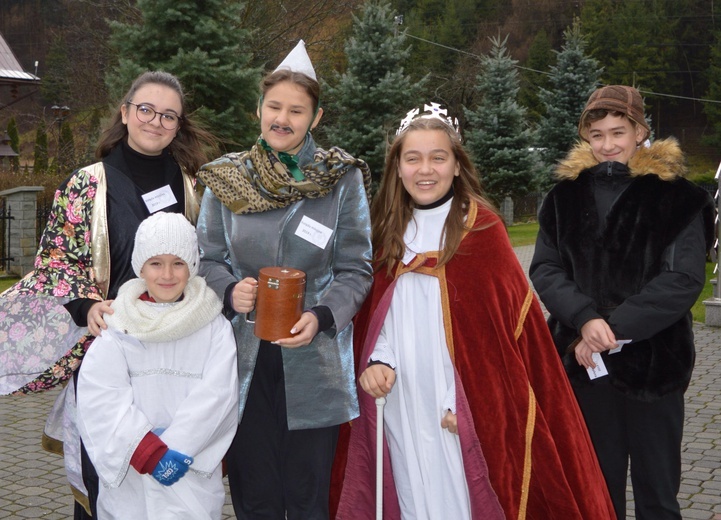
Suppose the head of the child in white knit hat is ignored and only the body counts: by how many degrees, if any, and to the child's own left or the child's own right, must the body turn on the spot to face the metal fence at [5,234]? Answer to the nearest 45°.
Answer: approximately 180°

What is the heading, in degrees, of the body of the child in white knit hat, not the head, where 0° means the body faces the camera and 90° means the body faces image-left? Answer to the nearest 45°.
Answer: approximately 0°

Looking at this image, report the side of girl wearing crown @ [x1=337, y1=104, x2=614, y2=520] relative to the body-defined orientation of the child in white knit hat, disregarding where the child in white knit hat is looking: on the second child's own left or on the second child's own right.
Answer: on the second child's own left

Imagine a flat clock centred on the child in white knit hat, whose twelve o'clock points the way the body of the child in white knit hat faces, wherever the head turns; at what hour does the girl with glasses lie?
The girl with glasses is roughly at 5 o'clock from the child in white knit hat.

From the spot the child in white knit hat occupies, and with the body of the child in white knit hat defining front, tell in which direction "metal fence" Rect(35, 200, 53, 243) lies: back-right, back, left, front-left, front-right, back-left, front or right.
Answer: back

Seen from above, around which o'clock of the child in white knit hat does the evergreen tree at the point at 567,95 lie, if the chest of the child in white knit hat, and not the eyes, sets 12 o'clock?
The evergreen tree is roughly at 7 o'clock from the child in white knit hat.

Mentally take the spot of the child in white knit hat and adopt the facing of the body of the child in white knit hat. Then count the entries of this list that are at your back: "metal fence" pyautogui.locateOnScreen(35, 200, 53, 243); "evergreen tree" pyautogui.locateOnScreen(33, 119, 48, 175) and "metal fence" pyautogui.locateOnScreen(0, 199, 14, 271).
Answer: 3

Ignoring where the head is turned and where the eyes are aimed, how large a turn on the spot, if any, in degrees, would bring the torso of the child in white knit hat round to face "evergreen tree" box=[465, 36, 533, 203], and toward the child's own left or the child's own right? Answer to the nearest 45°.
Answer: approximately 135° to the child's own left

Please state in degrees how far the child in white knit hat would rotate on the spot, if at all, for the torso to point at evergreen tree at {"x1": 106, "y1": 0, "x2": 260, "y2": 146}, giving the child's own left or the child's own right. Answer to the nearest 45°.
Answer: approximately 180°

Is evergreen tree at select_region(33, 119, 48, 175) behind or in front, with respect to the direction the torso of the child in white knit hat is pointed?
behind

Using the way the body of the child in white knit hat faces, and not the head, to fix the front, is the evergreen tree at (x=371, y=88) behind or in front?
behind
